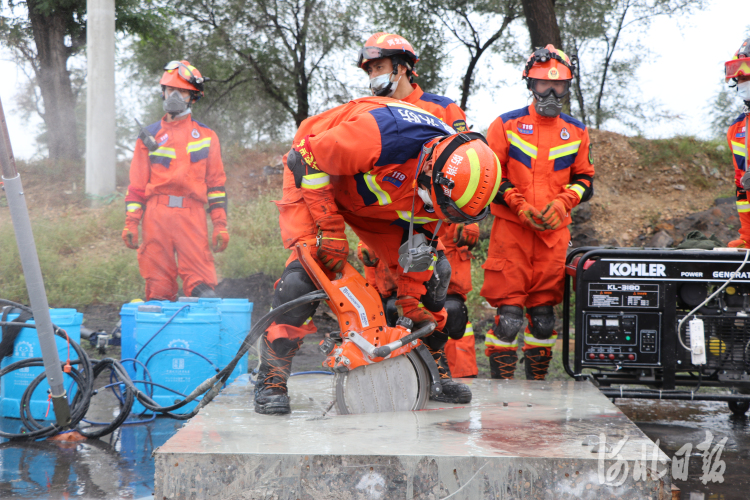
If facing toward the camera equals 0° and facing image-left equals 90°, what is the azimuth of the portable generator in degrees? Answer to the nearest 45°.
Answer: approximately 0°

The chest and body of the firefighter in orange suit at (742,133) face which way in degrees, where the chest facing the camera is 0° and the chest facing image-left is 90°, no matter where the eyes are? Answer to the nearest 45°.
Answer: approximately 45°

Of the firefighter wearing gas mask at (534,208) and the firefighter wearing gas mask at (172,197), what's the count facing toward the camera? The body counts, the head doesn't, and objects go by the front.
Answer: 2

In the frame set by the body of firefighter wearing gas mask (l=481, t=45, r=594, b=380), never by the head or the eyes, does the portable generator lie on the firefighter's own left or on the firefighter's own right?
on the firefighter's own left

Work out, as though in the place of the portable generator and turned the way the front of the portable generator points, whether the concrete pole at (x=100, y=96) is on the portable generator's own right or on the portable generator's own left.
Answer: on the portable generator's own right

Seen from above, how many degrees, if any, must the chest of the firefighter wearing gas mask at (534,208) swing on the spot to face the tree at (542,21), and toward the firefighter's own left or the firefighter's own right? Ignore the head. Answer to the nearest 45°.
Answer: approximately 180°
